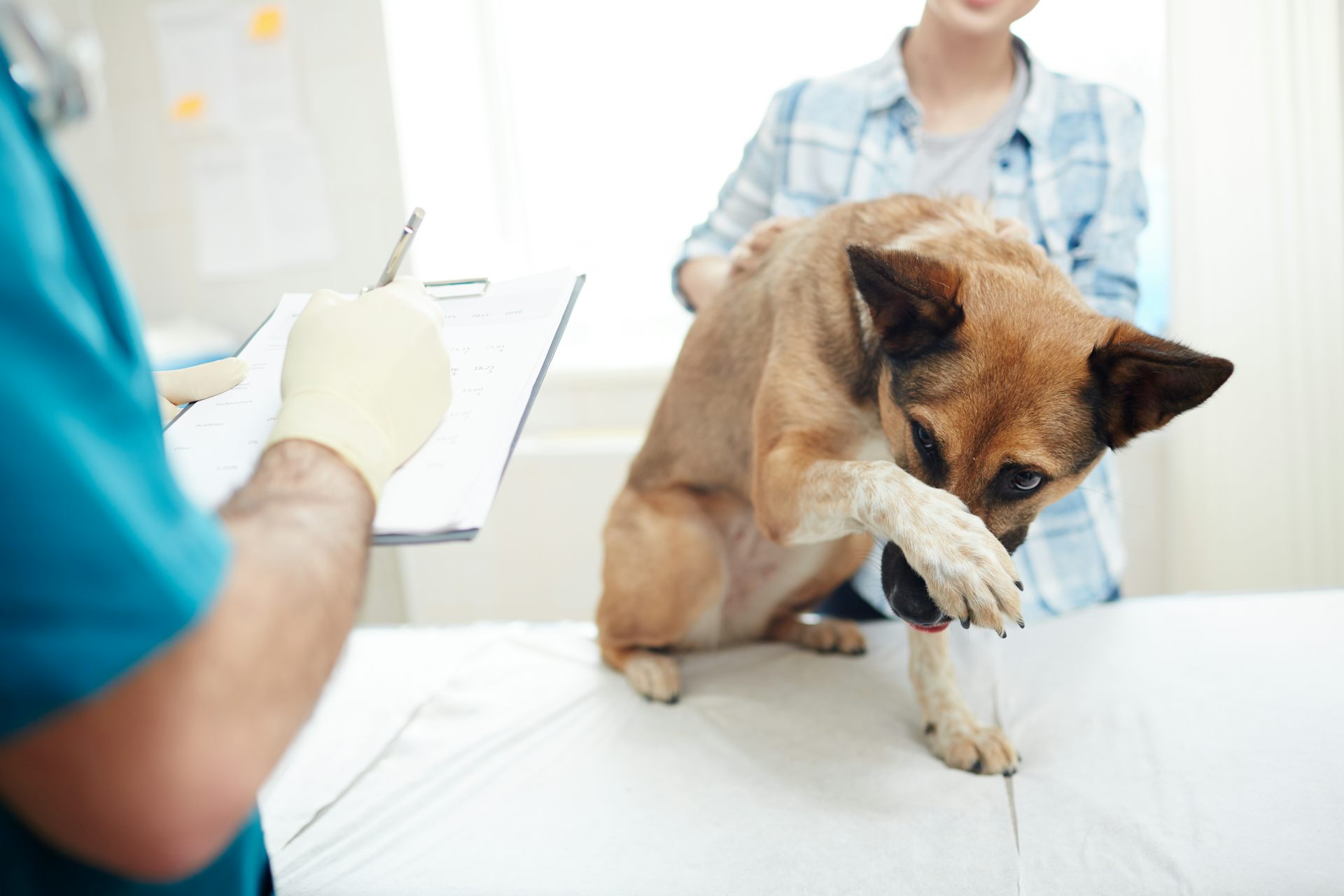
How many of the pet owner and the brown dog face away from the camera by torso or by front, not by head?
0

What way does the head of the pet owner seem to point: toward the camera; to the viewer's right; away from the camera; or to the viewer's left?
toward the camera

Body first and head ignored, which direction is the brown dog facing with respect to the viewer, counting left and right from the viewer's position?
facing the viewer and to the right of the viewer

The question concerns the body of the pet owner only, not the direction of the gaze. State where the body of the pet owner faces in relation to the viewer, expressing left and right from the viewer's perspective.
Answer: facing the viewer

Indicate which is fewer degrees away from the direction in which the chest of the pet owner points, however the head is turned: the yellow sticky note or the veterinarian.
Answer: the veterinarian

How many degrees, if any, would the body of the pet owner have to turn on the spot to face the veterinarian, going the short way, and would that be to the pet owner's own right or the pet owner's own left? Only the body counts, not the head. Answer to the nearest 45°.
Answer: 0° — they already face them

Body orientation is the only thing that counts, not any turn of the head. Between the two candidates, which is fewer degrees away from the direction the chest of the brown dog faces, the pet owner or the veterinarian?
the veterinarian

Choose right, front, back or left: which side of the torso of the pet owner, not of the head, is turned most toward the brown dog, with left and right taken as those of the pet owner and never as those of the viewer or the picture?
front
